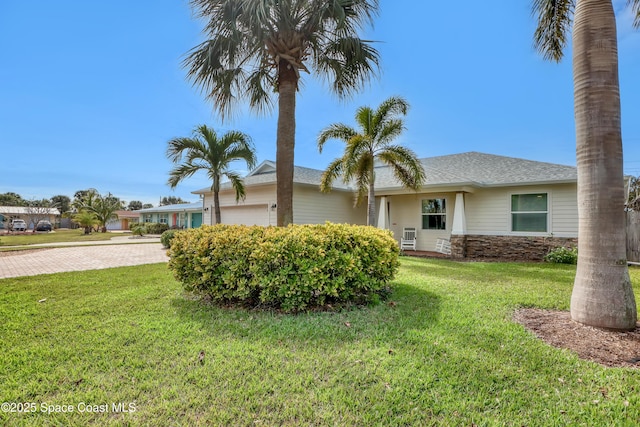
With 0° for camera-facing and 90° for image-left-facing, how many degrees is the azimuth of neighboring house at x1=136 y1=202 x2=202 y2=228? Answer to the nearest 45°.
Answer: approximately 45°

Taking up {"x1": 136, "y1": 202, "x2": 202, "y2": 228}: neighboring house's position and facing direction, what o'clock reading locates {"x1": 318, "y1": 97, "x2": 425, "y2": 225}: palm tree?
The palm tree is roughly at 10 o'clock from the neighboring house.

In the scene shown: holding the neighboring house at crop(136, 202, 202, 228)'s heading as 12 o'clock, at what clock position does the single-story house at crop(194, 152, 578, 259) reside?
The single-story house is roughly at 10 o'clock from the neighboring house.

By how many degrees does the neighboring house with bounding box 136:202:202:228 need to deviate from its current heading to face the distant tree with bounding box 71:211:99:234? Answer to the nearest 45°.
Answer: approximately 45° to its right

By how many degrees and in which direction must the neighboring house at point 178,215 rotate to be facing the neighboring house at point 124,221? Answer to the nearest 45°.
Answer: approximately 135° to its right

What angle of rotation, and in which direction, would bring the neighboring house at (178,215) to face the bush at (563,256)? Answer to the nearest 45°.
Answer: approximately 45° to its left

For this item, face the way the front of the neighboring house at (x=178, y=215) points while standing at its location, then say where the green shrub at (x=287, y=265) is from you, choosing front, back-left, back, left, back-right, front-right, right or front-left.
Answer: front-left

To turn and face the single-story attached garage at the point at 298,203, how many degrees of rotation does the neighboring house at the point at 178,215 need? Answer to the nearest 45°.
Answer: approximately 45° to its left

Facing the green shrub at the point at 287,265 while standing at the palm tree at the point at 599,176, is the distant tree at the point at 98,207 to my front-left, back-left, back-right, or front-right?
front-right

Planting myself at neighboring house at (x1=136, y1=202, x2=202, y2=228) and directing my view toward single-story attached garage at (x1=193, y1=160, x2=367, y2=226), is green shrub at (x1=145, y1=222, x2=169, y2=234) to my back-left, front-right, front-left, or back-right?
front-right

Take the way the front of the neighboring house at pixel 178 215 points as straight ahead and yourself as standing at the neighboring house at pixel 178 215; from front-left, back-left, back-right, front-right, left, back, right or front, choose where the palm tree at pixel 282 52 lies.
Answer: front-left

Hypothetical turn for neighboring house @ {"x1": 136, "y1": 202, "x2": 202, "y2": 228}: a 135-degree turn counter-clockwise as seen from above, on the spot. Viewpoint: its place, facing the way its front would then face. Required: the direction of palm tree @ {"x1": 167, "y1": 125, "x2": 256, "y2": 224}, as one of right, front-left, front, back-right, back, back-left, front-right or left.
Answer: right

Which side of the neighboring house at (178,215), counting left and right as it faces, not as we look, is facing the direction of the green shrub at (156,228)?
front

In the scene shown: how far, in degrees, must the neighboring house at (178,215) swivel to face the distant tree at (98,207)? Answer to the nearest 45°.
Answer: approximately 45° to its right
